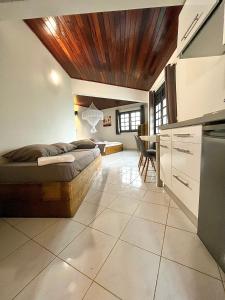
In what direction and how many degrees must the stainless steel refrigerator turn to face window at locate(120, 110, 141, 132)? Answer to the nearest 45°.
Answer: approximately 45° to its right

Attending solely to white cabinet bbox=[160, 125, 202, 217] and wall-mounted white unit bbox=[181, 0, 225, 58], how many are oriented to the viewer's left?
2

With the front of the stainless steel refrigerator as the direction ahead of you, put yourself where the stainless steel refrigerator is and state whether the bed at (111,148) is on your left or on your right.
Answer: on your right

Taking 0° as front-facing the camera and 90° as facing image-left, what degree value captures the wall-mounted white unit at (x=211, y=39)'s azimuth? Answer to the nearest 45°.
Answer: approximately 90°

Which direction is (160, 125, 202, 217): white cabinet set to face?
to the viewer's left

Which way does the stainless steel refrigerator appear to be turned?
to the viewer's left
